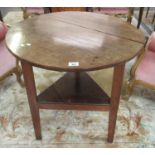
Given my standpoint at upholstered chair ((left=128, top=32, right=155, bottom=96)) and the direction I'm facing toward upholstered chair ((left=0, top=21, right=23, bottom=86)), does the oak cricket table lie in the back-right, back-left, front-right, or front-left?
front-left

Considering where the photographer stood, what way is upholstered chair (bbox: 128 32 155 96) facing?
facing the viewer and to the left of the viewer

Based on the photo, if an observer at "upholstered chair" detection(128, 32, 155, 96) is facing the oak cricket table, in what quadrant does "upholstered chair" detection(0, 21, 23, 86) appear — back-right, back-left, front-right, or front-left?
front-right

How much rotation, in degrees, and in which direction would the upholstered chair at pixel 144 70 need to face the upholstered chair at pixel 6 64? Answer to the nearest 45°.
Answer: approximately 45° to its right

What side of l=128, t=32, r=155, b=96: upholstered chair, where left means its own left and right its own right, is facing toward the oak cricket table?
front

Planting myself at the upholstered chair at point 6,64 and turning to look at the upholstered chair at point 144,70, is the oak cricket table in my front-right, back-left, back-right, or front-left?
front-right
